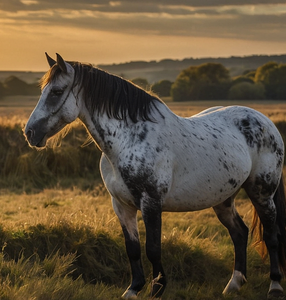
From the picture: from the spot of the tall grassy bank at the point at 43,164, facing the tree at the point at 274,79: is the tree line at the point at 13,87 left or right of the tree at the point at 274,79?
left

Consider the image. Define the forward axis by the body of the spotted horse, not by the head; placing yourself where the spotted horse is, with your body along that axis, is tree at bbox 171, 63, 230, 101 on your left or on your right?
on your right

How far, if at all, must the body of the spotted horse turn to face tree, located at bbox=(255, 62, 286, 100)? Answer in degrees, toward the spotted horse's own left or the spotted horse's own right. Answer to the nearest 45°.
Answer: approximately 90° to the spotted horse's own right

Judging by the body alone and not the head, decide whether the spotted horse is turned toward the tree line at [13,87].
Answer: no

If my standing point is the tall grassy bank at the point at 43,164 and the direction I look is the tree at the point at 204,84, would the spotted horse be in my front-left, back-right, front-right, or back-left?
back-right

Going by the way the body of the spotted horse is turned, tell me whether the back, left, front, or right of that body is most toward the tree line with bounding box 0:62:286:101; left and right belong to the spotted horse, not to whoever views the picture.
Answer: right

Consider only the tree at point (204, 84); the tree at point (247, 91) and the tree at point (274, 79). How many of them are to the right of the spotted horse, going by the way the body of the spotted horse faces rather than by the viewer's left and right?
3

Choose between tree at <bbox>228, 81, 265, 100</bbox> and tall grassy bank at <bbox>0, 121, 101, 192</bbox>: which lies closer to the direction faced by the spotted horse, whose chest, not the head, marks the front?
the tall grassy bank

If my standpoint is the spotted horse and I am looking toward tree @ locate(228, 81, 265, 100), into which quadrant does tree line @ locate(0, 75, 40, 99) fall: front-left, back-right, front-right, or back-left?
front-left

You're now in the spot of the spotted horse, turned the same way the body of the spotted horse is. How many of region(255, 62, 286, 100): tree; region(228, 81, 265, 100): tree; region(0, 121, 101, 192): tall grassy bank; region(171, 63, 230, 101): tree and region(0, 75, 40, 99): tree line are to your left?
0

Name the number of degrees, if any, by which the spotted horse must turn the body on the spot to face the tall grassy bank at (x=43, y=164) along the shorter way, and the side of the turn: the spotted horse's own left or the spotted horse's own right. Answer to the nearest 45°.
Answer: approximately 90° to the spotted horse's own right

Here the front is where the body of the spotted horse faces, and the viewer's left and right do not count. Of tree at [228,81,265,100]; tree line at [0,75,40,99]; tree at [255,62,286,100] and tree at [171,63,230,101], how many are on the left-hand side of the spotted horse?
0

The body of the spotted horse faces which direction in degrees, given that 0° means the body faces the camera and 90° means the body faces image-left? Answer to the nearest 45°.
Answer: approximately 90°

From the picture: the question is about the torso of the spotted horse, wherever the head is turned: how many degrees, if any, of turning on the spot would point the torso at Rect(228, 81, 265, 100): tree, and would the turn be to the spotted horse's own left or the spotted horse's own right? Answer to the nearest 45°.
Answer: approximately 90° to the spotted horse's own right
